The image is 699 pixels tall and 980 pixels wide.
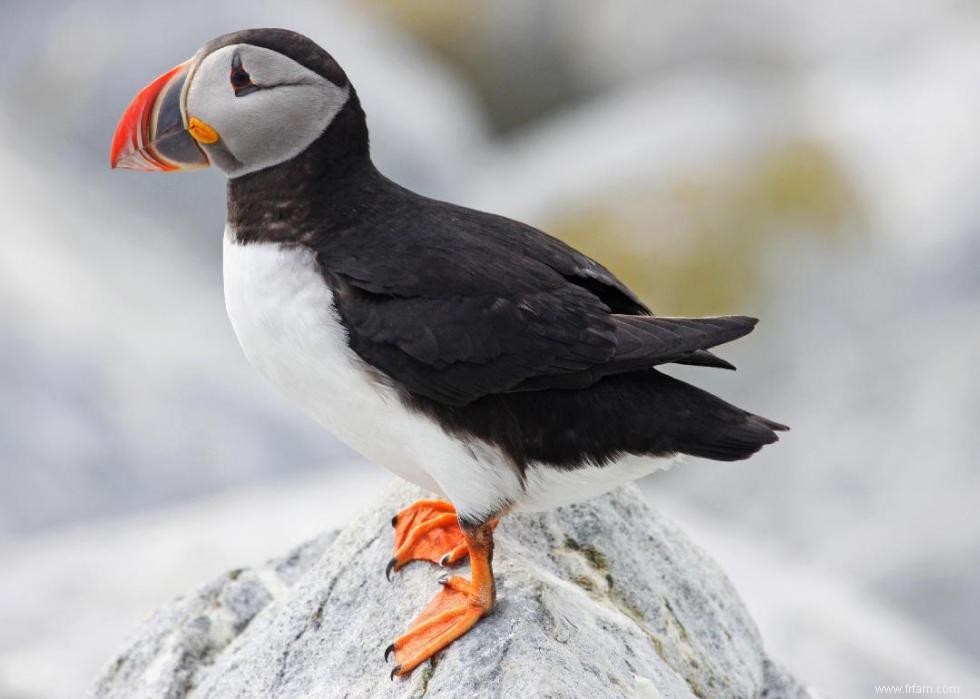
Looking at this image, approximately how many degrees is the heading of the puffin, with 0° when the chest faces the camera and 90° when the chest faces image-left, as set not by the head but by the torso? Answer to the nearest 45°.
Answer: approximately 90°
